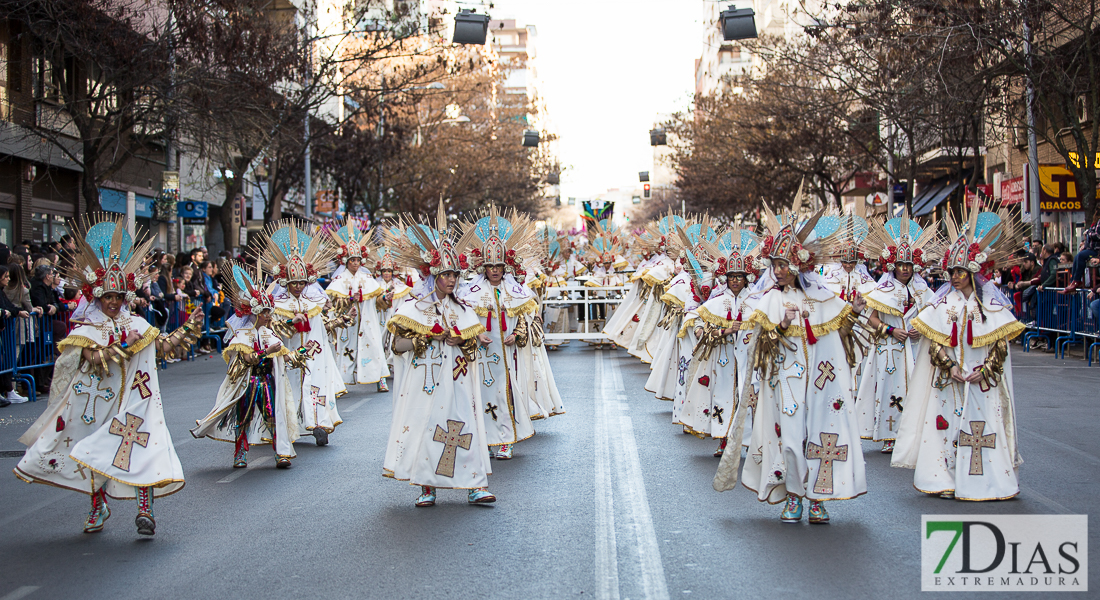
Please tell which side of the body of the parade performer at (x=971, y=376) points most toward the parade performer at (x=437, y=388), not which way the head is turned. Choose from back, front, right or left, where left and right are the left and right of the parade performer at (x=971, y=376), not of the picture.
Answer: right

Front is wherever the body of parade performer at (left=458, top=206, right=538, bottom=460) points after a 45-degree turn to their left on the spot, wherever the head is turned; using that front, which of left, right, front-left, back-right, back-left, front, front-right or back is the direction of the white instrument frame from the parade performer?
back-left

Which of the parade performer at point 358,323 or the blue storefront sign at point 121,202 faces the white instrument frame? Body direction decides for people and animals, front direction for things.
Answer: the blue storefront sign

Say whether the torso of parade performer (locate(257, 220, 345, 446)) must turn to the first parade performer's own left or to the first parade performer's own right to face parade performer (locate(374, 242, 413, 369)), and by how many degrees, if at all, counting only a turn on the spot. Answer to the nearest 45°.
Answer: approximately 180°

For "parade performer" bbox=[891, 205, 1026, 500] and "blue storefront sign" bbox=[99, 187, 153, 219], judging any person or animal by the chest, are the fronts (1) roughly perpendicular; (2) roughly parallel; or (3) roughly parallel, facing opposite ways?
roughly perpendicular

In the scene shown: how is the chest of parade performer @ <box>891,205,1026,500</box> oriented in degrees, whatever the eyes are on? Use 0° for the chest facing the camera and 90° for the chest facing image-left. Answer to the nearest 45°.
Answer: approximately 0°

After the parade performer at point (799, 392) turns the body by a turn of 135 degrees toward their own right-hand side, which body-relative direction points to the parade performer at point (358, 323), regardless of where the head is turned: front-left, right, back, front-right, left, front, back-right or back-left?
front

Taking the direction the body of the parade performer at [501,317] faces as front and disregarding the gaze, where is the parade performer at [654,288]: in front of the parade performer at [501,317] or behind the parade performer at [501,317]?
behind

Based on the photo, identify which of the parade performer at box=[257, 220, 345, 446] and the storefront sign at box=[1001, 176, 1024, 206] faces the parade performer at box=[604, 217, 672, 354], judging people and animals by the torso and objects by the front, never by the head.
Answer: the storefront sign

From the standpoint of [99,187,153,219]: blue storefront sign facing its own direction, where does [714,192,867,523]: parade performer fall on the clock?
The parade performer is roughly at 1 o'clock from the blue storefront sign.

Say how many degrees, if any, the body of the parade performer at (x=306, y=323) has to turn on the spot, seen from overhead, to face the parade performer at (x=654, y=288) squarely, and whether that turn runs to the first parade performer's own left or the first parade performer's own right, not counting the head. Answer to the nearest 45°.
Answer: approximately 135° to the first parade performer's own left

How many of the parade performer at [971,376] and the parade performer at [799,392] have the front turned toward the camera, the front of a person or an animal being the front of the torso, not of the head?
2
